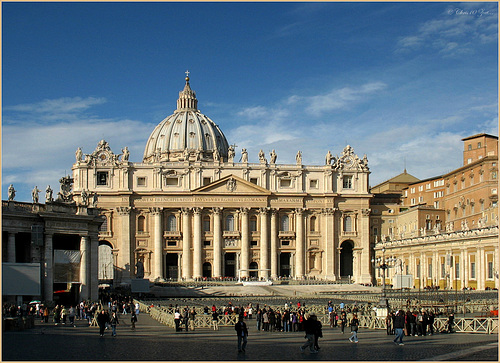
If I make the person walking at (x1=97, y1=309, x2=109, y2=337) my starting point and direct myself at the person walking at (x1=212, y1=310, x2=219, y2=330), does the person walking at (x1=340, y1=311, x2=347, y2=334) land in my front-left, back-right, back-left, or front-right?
front-right

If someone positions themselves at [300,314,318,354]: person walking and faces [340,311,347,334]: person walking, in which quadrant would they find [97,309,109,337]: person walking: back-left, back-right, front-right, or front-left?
front-left

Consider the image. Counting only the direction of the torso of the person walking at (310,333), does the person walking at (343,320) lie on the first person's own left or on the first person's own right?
on the first person's own right

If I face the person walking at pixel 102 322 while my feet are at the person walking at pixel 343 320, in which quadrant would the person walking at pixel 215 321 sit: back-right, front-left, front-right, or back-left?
front-right
